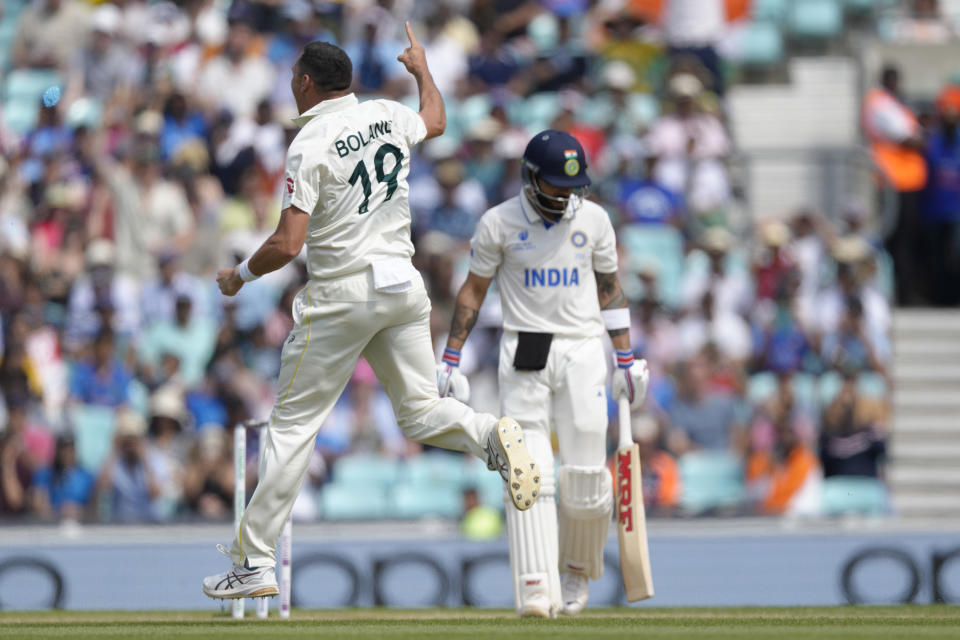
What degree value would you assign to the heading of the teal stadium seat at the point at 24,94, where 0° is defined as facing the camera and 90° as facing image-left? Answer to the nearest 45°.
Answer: approximately 0°

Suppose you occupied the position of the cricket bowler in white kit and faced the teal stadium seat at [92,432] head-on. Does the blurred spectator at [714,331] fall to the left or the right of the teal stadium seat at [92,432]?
right

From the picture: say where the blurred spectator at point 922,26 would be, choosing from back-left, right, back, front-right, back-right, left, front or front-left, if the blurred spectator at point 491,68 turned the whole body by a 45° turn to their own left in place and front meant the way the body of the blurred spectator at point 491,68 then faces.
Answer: front-left

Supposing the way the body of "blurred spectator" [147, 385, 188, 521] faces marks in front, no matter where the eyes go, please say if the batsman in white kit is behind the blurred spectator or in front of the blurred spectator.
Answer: in front

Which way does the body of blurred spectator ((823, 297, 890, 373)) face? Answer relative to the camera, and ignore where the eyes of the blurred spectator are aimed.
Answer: toward the camera

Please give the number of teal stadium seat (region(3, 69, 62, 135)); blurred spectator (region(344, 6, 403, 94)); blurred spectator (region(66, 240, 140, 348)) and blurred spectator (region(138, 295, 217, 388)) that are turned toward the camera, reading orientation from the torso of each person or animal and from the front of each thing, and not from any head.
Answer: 4

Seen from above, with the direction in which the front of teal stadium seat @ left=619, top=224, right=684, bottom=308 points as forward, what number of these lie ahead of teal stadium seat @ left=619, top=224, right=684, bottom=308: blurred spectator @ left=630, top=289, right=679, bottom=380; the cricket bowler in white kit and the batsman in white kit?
3

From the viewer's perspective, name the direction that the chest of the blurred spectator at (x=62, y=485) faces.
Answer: toward the camera

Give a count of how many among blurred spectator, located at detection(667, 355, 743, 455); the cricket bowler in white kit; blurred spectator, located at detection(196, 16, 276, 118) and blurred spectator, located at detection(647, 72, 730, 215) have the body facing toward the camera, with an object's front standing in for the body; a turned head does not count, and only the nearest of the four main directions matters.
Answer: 3

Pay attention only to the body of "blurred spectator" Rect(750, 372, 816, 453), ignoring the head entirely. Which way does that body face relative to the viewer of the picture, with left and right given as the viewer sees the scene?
facing the viewer
